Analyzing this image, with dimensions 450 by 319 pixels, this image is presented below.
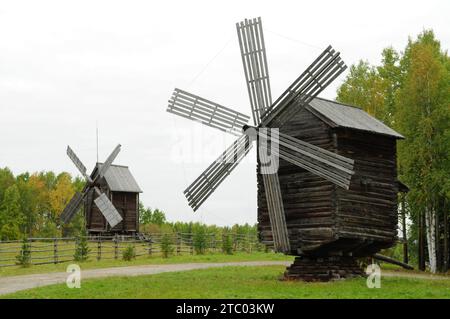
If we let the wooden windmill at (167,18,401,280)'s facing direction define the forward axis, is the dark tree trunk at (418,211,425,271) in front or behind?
behind

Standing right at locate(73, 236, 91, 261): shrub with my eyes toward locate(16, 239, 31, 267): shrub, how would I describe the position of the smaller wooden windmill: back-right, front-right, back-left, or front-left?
back-right

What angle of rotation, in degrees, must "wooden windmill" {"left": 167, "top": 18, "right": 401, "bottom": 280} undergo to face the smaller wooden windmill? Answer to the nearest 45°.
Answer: approximately 90° to its right

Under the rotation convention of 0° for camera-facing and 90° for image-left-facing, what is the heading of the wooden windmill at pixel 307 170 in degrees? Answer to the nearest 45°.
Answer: approximately 45°

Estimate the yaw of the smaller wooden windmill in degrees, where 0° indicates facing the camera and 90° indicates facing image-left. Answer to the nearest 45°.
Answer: approximately 45°

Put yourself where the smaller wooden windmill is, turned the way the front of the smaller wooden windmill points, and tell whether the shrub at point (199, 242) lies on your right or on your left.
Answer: on your left

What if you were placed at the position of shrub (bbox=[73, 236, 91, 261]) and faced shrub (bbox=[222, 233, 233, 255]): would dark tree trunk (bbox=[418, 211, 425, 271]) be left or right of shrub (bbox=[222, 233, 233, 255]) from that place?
right

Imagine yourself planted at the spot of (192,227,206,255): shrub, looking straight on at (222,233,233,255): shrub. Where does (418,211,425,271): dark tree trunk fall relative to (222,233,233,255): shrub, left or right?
right
